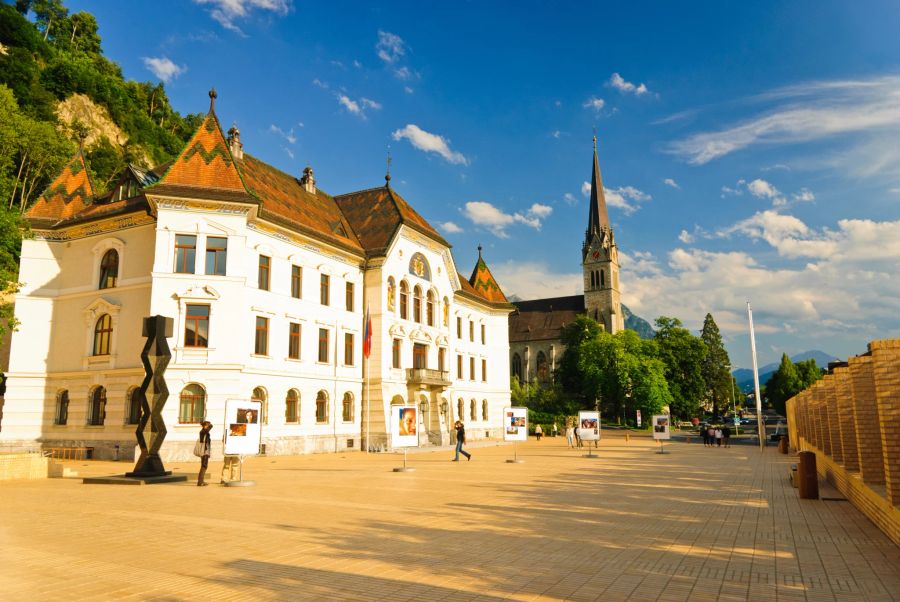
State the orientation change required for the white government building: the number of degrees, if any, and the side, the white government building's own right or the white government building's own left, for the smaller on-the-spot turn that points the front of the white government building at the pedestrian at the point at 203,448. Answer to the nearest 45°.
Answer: approximately 45° to the white government building's own right

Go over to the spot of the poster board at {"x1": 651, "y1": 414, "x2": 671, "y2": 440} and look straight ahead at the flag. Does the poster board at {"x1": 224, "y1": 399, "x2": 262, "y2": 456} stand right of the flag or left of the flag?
left

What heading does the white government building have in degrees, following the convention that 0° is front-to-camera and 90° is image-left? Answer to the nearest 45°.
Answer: approximately 315°
